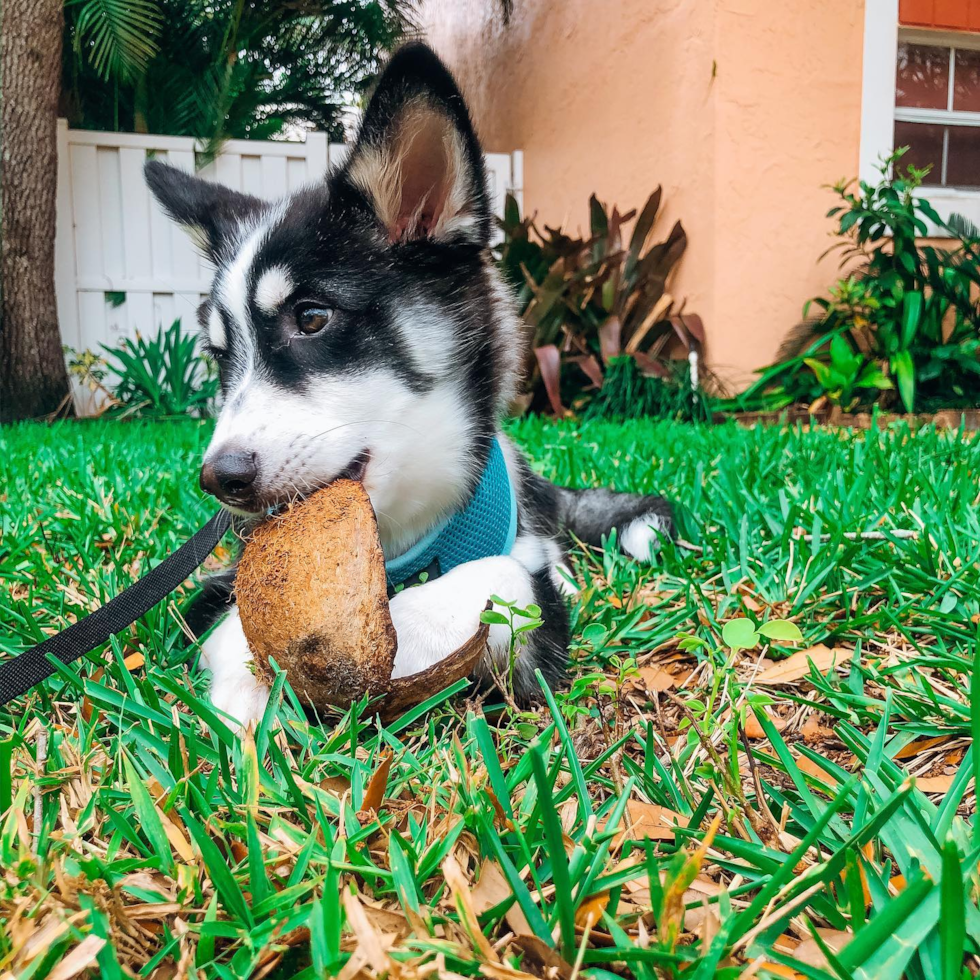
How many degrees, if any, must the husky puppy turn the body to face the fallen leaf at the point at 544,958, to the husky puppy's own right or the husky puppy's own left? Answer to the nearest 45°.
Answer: approximately 45° to the husky puppy's own left

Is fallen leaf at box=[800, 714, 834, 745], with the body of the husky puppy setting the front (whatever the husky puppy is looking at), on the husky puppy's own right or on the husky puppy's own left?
on the husky puppy's own left

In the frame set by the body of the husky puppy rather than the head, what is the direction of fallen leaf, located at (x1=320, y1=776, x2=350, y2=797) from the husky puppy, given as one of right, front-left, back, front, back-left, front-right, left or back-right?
front-left

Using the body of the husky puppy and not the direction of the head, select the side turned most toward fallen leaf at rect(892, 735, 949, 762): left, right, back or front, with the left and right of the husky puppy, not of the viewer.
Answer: left

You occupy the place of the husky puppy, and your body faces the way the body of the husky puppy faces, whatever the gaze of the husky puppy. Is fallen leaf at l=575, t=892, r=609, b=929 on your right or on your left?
on your left

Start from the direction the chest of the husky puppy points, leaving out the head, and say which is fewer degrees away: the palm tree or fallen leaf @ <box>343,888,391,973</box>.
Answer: the fallen leaf

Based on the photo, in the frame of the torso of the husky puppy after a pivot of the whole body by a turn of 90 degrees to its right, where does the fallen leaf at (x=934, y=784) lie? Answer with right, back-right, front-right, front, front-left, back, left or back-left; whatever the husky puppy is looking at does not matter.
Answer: back

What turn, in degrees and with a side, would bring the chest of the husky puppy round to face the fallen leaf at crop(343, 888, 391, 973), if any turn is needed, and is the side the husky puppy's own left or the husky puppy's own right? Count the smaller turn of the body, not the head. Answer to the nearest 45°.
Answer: approximately 45° to the husky puppy's own left

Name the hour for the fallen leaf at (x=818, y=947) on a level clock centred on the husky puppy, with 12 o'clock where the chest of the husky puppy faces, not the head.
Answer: The fallen leaf is roughly at 10 o'clock from the husky puppy.

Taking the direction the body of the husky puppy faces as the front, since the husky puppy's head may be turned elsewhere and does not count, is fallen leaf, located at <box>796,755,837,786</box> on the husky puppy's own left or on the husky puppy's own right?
on the husky puppy's own left

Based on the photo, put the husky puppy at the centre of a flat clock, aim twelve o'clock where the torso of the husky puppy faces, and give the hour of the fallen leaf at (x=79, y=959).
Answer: The fallen leaf is roughly at 11 o'clock from the husky puppy.

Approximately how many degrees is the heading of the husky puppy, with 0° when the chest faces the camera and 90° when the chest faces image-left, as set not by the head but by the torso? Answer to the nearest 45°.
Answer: approximately 45°

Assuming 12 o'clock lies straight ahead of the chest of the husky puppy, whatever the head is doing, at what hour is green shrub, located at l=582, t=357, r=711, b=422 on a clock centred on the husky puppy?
The green shrub is roughly at 5 o'clock from the husky puppy.
